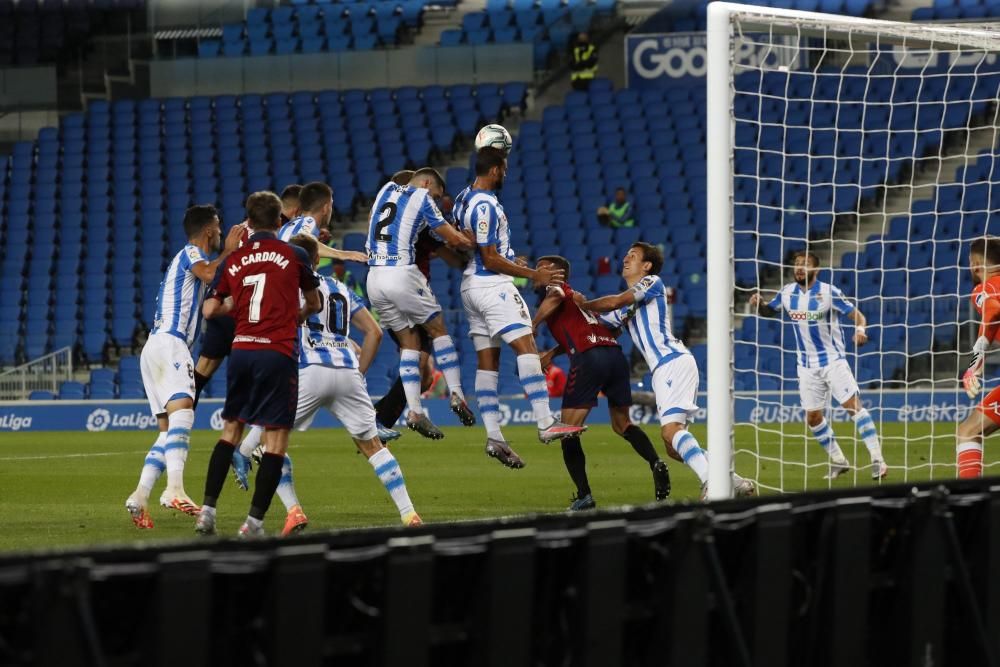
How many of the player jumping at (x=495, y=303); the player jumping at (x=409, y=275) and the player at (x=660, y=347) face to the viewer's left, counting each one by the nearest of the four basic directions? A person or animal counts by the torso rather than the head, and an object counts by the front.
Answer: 1

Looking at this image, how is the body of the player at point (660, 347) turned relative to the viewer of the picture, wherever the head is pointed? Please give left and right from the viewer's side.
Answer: facing to the left of the viewer

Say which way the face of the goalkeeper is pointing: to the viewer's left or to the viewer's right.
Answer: to the viewer's left

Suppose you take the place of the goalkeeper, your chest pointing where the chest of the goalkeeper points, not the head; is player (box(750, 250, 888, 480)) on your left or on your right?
on your right

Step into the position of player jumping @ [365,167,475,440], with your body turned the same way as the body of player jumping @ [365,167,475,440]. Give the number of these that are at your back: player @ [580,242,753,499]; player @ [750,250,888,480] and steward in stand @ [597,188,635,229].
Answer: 0

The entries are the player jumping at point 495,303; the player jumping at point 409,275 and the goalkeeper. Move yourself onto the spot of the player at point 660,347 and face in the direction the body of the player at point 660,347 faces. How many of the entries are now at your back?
1

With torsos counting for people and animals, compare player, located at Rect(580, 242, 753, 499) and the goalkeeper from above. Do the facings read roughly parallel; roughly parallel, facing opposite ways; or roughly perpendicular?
roughly parallel

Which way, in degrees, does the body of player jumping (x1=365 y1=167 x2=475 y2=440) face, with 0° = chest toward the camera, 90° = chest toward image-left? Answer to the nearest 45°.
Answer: approximately 225°

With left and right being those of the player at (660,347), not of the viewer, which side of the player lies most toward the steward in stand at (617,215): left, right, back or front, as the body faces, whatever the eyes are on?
right

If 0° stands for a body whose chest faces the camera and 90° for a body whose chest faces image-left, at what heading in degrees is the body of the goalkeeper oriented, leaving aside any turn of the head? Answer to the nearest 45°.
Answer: approximately 90°

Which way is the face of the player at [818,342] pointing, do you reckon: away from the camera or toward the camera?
toward the camera

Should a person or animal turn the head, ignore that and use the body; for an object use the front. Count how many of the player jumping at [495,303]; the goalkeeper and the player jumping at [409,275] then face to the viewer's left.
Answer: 1

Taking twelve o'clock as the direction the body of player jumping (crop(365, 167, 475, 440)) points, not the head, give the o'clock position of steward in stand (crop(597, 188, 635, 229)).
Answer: The steward in stand is roughly at 11 o'clock from the player jumping.

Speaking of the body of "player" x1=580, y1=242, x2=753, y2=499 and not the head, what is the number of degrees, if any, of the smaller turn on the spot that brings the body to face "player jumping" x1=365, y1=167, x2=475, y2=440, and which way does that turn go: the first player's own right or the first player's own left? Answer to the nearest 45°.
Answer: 0° — they already face them

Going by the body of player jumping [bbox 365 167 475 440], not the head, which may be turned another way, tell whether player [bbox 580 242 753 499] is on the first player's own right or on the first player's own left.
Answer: on the first player's own right
